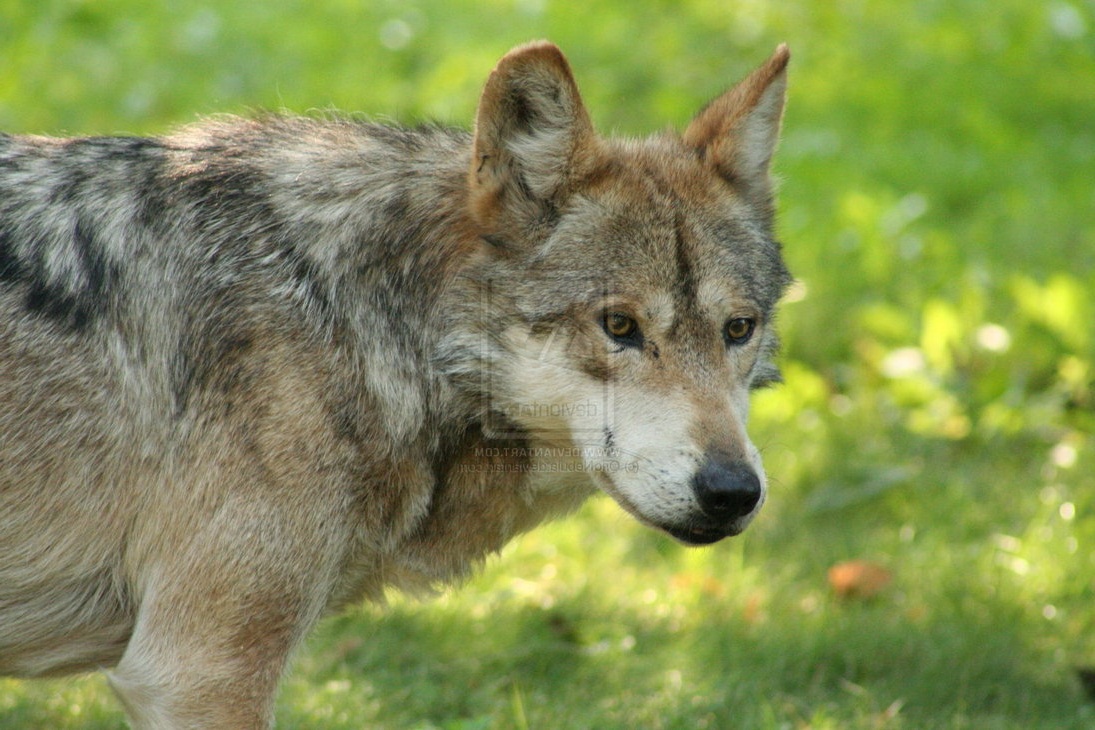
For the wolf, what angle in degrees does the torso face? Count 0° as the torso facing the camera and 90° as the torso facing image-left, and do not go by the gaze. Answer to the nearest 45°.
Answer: approximately 270°
